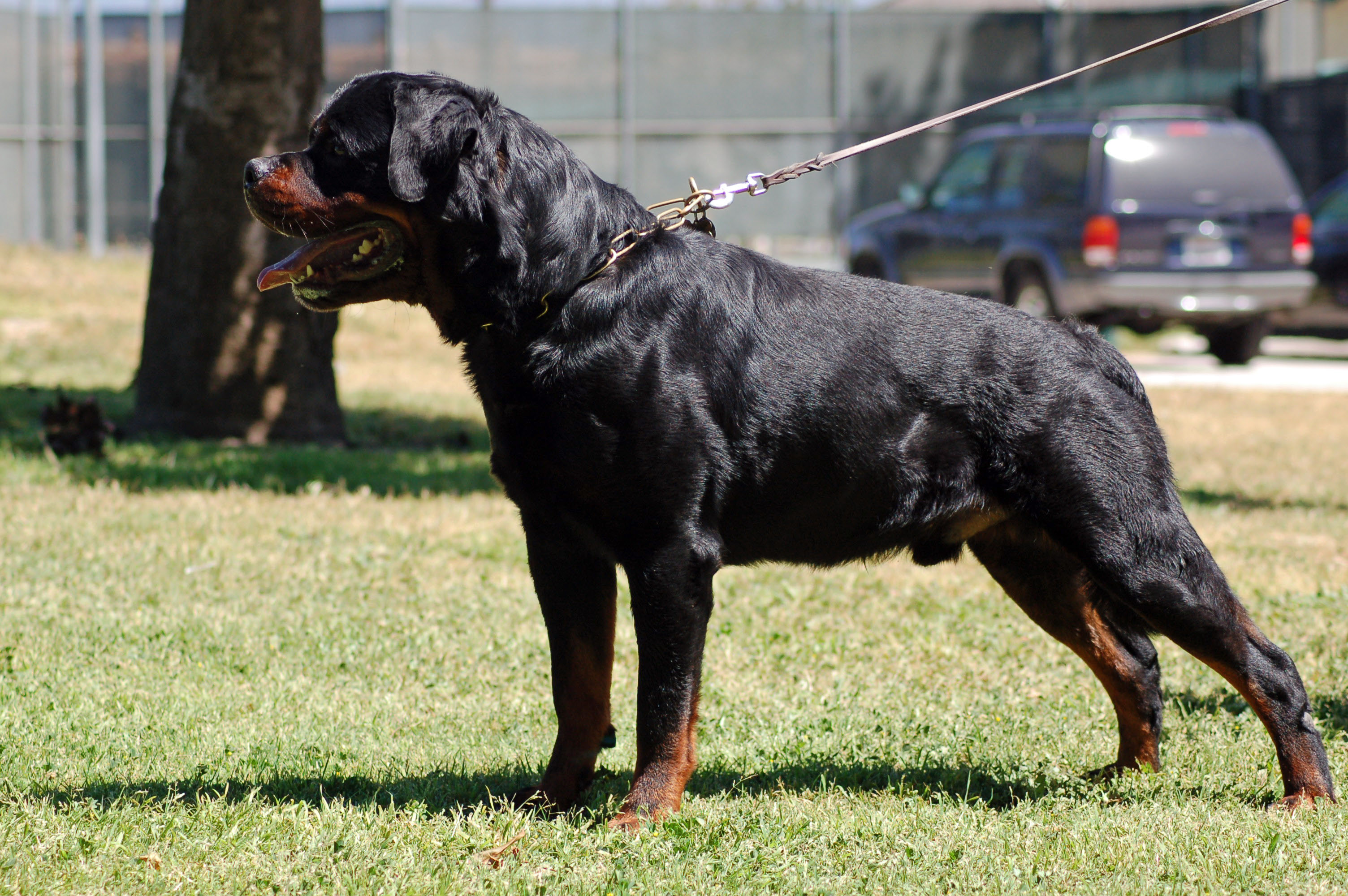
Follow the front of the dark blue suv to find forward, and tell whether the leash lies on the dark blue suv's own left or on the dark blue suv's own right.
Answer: on the dark blue suv's own left

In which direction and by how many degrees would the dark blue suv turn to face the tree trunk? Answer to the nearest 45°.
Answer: approximately 90° to its left

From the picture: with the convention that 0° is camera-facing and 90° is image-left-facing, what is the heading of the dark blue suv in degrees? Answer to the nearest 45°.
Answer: approximately 135°

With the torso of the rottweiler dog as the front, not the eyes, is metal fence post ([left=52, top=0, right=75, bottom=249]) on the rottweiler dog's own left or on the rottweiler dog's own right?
on the rottweiler dog's own right

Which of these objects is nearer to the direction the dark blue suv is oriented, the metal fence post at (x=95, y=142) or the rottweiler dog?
the metal fence post

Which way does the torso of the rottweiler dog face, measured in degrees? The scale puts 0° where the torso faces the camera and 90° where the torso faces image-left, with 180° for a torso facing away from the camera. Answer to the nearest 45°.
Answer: approximately 90°
